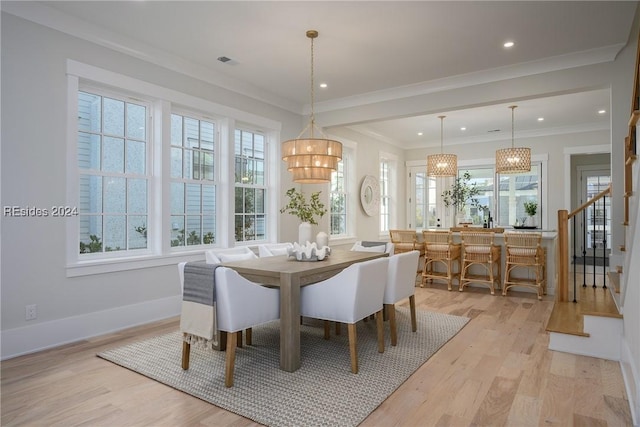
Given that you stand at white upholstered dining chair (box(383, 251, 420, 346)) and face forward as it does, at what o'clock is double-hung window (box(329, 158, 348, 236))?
The double-hung window is roughly at 1 o'clock from the white upholstered dining chair.

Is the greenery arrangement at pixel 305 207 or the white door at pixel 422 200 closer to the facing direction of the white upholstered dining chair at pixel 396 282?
the greenery arrangement

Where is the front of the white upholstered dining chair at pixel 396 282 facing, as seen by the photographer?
facing away from the viewer and to the left of the viewer

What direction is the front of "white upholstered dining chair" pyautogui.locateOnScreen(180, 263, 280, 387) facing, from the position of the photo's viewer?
facing away from the viewer and to the right of the viewer

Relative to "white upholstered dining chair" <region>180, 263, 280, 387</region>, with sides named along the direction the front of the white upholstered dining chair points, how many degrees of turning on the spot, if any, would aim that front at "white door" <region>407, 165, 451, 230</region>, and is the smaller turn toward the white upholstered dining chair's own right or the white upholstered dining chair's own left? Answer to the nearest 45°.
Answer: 0° — it already faces it

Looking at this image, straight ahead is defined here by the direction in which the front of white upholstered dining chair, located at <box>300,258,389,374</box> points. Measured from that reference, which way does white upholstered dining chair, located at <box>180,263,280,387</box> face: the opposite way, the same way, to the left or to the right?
to the right

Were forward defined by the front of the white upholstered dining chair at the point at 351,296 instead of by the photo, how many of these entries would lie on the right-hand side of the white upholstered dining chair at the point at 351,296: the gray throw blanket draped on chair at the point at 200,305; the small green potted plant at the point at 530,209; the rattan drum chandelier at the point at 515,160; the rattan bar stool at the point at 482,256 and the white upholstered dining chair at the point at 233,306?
3

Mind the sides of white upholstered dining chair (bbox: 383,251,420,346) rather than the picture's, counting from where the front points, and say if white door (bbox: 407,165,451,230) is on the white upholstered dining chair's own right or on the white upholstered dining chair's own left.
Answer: on the white upholstered dining chair's own right

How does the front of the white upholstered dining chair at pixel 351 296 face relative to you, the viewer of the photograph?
facing away from the viewer and to the left of the viewer
